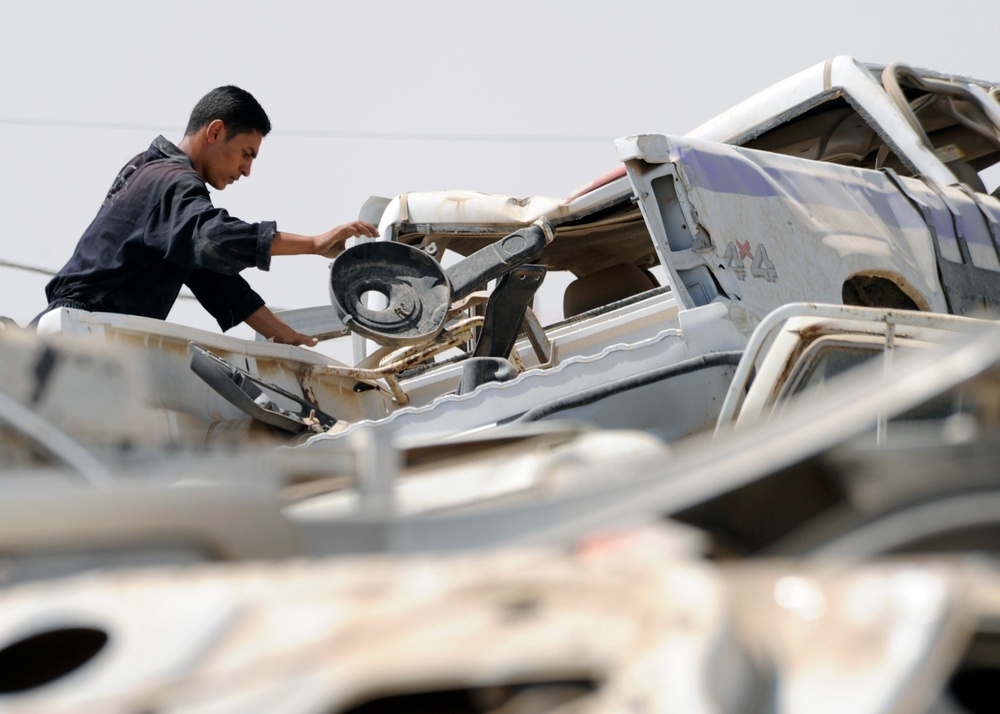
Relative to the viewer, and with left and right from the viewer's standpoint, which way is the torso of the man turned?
facing to the right of the viewer

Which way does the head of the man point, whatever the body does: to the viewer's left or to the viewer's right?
to the viewer's right
